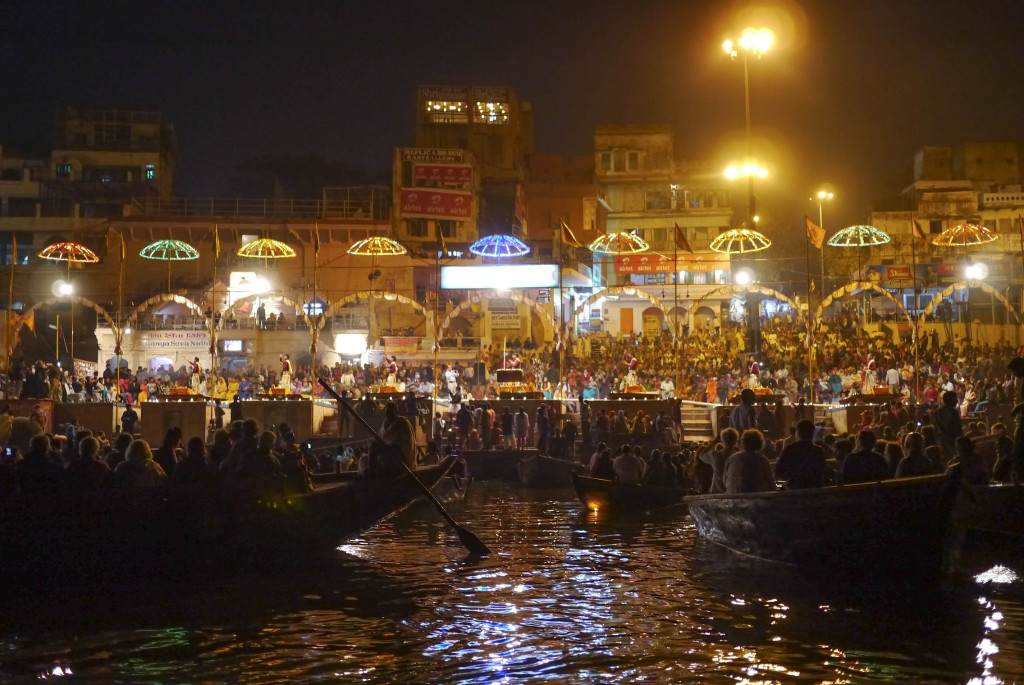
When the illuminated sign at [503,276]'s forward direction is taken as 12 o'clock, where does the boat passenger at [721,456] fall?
The boat passenger is roughly at 12 o'clock from the illuminated sign.

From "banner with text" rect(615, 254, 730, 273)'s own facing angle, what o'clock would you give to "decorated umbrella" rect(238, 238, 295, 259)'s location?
The decorated umbrella is roughly at 2 o'clock from the banner with text.

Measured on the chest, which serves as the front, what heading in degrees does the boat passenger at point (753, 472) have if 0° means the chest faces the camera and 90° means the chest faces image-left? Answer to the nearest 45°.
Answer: approximately 180°

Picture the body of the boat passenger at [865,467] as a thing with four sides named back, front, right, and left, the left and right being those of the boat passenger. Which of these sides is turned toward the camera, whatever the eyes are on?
back

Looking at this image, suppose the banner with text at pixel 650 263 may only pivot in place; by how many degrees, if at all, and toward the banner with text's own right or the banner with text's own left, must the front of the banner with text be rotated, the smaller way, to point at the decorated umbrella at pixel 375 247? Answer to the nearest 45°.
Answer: approximately 45° to the banner with text's own right

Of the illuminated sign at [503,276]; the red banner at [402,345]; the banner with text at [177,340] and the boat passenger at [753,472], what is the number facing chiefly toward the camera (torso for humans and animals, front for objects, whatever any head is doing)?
3

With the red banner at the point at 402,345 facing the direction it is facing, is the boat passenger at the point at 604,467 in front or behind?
in front

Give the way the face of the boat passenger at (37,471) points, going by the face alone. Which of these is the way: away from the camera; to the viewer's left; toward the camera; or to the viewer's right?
away from the camera

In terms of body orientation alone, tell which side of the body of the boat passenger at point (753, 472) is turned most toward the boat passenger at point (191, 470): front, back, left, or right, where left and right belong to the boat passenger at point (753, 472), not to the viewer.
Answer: left

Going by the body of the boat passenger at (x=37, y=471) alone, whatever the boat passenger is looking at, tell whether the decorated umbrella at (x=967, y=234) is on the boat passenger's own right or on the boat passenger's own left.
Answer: on the boat passenger's own right

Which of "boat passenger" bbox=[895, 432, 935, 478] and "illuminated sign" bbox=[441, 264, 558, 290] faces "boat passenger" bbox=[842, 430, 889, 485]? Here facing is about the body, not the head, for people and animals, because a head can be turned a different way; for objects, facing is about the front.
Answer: the illuminated sign

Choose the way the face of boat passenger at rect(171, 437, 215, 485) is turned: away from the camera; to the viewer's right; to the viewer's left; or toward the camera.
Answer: away from the camera

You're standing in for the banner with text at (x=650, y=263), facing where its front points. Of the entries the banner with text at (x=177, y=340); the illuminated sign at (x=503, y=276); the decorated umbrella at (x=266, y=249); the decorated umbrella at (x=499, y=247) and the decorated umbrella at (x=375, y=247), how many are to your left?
0

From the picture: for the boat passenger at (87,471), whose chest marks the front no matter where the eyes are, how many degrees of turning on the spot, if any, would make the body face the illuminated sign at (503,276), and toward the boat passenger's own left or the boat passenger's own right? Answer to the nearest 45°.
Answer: approximately 45° to the boat passenger's own right

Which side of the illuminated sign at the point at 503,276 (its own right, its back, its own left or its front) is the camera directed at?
front

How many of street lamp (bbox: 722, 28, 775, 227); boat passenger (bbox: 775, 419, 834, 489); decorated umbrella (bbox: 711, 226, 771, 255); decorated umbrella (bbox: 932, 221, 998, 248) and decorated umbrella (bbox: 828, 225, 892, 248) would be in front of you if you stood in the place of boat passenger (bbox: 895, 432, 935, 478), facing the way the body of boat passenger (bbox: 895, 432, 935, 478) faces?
4

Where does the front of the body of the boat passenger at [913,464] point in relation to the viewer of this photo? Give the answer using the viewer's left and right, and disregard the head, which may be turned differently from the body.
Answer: facing away from the viewer
